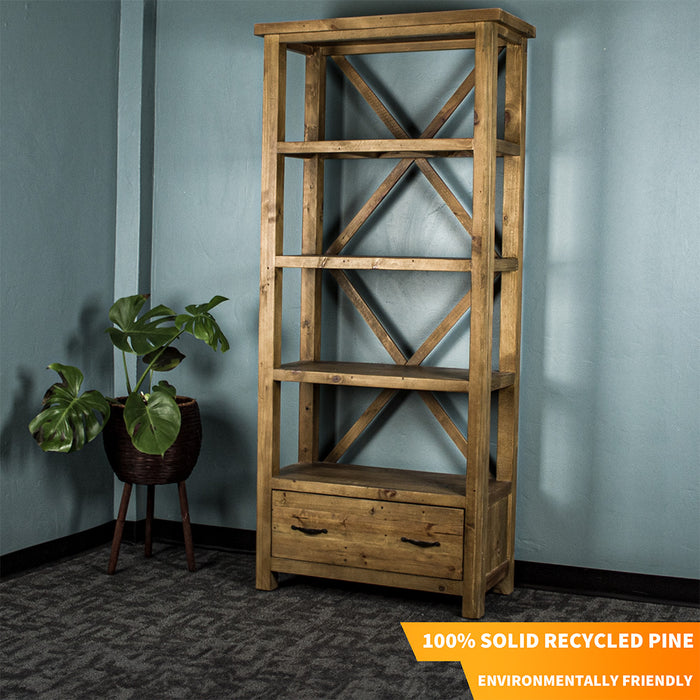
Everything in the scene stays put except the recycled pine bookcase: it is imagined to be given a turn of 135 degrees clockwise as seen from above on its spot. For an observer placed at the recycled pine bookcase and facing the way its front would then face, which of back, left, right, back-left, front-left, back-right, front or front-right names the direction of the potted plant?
left

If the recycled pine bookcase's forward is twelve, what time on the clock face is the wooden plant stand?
The wooden plant stand is roughly at 2 o'clock from the recycled pine bookcase.

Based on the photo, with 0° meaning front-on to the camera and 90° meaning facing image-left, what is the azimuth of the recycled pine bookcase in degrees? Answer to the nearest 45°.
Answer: approximately 45°
